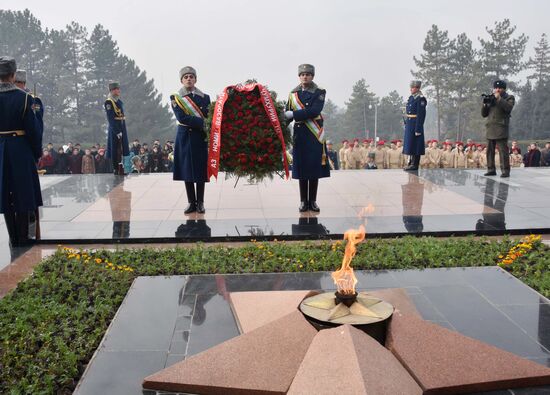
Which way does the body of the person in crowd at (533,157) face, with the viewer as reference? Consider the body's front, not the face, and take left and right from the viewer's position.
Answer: facing the viewer

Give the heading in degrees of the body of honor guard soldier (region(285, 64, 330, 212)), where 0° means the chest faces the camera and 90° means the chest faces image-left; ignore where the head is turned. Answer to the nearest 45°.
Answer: approximately 0°

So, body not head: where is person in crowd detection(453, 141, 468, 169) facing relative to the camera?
toward the camera

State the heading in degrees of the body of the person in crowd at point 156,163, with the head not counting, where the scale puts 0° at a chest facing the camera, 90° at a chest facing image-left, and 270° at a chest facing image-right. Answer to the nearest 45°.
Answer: approximately 0°

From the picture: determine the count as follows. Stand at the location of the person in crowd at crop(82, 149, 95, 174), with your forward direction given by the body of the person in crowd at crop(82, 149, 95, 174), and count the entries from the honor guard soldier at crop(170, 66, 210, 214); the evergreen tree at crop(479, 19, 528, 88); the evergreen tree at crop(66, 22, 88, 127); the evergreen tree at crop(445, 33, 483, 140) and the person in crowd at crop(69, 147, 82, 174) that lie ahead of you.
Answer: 1

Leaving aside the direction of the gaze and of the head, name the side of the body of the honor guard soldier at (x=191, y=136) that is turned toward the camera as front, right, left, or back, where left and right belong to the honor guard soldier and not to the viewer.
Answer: front

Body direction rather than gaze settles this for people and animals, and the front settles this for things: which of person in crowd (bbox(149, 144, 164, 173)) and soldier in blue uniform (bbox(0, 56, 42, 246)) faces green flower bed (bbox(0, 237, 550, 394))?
the person in crowd

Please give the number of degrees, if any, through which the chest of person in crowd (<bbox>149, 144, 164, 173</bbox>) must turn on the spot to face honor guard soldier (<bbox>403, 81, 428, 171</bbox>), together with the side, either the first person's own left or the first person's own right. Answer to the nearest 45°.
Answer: approximately 45° to the first person's own left

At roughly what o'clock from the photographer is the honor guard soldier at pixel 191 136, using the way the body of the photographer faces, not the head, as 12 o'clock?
The honor guard soldier is roughly at 12 o'clock from the photographer.

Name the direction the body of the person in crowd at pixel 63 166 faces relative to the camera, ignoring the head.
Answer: toward the camera

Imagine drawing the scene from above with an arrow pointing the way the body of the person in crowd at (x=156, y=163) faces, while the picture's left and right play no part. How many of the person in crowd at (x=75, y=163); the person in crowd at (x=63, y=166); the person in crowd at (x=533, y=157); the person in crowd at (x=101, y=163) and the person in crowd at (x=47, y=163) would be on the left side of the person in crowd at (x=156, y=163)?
1
